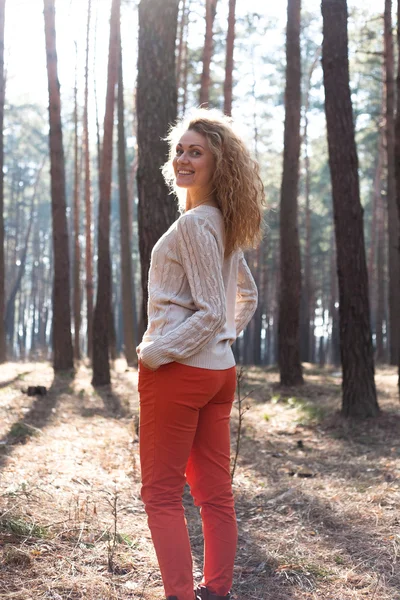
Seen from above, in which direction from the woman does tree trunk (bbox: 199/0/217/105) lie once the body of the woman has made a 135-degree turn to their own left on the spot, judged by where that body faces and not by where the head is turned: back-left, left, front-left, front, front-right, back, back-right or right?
back

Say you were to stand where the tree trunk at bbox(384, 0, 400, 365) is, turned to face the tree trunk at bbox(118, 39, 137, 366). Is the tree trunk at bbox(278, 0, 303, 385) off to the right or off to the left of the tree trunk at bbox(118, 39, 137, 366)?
left

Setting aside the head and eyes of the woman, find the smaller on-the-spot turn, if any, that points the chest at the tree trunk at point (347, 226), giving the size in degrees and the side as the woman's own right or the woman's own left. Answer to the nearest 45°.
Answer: approximately 45° to the woman's own right

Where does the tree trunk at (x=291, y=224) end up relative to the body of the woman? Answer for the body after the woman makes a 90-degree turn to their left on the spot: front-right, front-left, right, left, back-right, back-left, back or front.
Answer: back-right

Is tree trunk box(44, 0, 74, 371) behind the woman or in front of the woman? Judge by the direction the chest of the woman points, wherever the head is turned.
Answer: in front

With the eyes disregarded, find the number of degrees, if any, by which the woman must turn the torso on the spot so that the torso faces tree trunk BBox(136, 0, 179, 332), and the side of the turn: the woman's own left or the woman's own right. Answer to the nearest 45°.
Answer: approximately 45° to the woman's own right

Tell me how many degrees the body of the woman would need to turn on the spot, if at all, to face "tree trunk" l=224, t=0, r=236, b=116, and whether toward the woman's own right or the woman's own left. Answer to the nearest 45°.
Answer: approximately 45° to the woman's own right

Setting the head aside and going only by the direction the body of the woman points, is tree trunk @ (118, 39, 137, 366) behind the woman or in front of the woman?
in front
